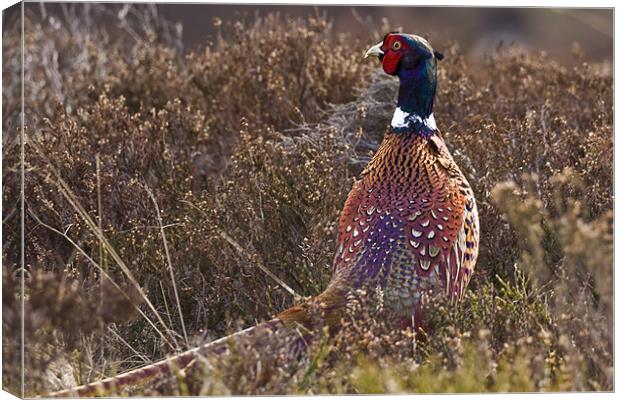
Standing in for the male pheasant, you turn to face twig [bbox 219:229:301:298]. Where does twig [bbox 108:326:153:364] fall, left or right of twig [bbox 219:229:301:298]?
left

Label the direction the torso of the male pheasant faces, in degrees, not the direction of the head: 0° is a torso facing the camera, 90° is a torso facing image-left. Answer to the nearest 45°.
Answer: approximately 225°

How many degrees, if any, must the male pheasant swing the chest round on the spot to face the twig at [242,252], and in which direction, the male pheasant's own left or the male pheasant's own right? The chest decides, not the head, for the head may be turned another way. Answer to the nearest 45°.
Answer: approximately 90° to the male pheasant's own left

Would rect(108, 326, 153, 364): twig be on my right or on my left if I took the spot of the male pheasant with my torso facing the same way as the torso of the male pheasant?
on my left
